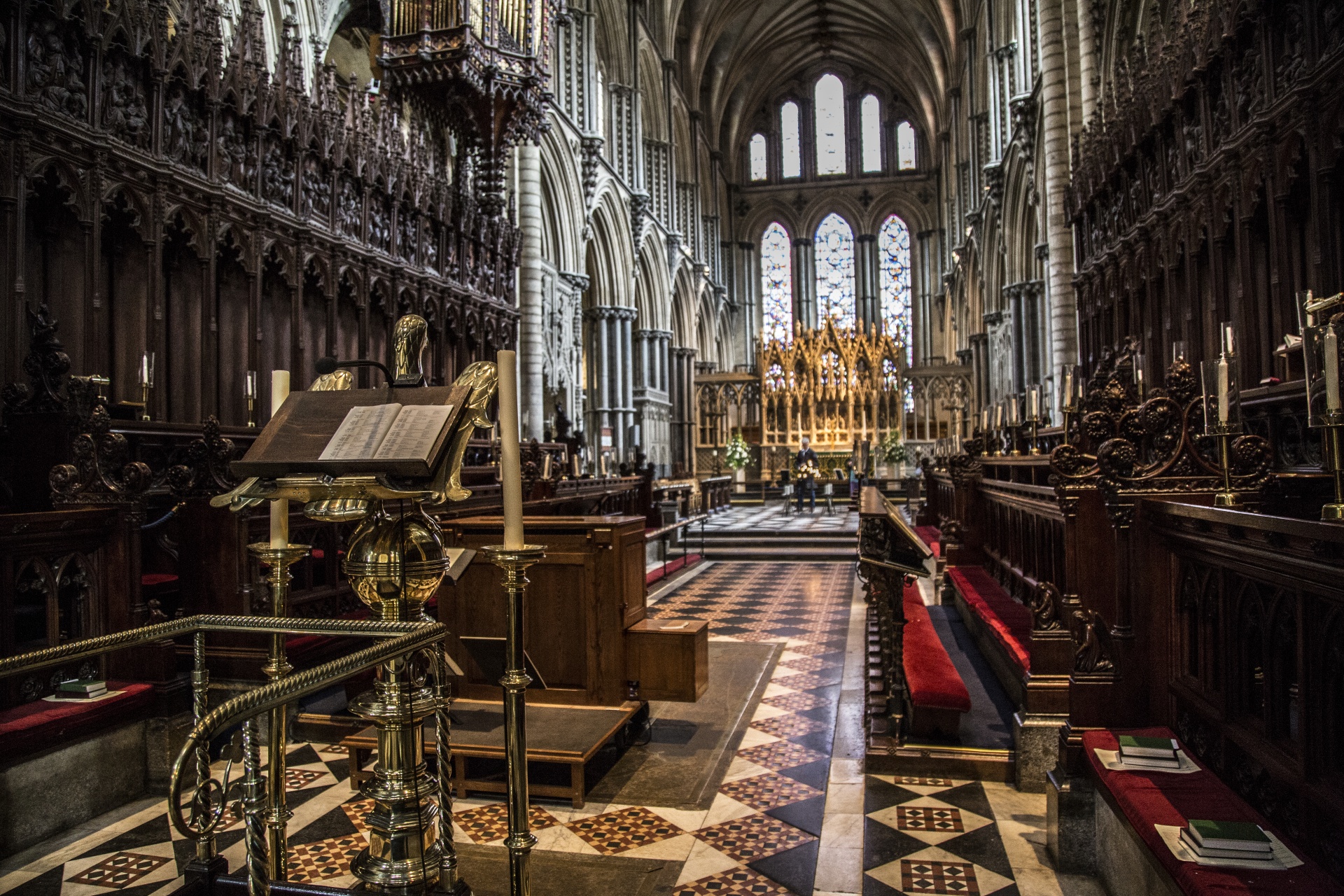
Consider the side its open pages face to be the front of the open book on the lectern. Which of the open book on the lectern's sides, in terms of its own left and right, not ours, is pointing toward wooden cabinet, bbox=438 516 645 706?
back

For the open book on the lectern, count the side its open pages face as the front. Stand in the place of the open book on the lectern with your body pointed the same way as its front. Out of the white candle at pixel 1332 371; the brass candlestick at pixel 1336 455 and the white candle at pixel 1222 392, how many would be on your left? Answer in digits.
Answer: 3

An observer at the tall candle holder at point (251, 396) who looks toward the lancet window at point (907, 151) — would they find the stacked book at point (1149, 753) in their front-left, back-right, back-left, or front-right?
back-right

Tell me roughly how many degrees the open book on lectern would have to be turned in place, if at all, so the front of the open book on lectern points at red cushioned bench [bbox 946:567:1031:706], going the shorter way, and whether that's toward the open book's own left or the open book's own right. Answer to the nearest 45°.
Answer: approximately 135° to the open book's own left

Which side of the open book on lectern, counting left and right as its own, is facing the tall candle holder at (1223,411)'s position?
left

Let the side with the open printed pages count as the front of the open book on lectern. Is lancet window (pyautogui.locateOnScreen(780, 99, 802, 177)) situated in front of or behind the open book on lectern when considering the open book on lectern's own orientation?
behind

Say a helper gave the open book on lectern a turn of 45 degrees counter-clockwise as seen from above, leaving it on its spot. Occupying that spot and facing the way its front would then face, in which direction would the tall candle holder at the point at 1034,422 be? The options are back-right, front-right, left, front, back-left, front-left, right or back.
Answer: left

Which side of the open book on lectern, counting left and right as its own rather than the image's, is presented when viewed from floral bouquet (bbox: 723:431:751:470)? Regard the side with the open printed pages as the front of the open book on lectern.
back

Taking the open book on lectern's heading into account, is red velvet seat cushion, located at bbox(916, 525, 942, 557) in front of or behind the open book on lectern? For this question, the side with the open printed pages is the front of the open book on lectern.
behind

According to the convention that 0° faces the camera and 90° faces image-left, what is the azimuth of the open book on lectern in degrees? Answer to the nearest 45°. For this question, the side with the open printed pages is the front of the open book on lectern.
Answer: approximately 0°

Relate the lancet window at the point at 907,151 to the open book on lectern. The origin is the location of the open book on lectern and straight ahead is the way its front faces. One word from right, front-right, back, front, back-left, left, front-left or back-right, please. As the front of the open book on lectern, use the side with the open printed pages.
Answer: back-left

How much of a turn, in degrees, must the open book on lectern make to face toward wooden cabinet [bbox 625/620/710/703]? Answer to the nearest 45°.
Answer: approximately 135° to its left

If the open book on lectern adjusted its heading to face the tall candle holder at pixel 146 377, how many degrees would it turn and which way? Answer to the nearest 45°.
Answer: approximately 180°

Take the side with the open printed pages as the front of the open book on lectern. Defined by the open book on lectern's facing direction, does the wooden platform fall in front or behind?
behind

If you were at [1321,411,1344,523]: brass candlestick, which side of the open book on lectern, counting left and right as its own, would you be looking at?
left
